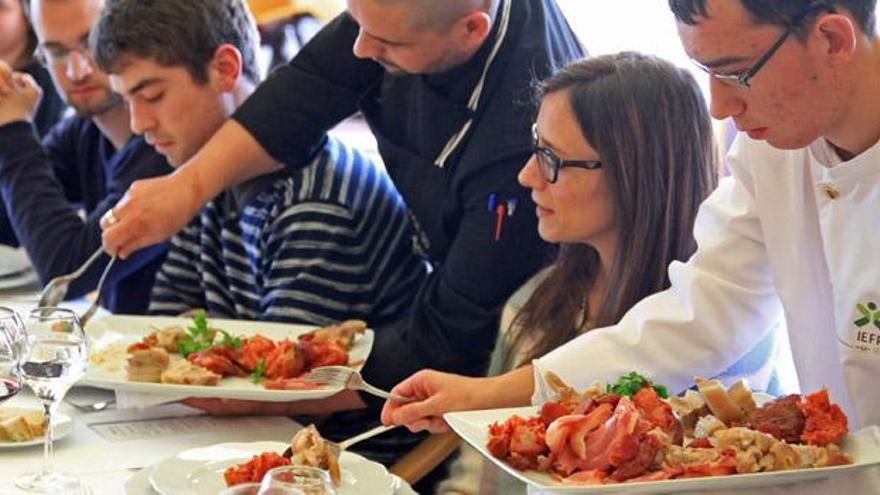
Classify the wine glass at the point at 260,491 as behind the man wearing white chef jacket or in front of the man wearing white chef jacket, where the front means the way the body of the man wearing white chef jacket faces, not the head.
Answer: in front

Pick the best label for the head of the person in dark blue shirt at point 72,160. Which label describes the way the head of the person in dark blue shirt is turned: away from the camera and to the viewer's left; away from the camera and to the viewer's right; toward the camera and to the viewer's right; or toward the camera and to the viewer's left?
toward the camera and to the viewer's right

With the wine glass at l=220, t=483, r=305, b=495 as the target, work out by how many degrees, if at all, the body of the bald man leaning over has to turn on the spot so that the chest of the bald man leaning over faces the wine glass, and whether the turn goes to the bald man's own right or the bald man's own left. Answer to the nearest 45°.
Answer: approximately 45° to the bald man's own left

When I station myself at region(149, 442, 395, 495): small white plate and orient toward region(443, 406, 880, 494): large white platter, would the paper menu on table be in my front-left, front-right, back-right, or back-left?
back-left

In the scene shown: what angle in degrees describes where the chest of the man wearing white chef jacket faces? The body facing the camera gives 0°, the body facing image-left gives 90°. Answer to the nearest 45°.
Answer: approximately 45°

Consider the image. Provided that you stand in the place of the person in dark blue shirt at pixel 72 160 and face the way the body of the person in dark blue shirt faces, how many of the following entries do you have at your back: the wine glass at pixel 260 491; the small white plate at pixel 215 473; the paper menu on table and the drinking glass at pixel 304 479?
0

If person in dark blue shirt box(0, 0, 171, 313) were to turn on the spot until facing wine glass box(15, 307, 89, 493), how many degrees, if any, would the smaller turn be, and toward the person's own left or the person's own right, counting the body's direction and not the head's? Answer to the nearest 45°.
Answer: approximately 45° to the person's own left

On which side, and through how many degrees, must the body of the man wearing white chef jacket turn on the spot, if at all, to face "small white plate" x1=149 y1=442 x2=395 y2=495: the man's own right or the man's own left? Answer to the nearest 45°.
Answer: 0° — they already face it

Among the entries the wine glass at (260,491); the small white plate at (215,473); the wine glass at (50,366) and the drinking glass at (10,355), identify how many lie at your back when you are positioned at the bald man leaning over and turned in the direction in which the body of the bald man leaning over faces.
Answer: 0

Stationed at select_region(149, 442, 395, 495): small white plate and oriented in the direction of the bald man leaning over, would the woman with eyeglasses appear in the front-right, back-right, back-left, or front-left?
front-right

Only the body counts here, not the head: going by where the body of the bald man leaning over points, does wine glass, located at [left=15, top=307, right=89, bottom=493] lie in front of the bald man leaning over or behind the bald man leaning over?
in front

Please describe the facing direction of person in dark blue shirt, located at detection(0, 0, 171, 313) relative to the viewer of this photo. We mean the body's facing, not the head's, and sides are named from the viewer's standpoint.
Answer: facing the viewer and to the left of the viewer

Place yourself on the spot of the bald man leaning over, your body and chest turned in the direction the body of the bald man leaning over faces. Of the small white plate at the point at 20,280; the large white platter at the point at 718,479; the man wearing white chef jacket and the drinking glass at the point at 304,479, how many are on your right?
1

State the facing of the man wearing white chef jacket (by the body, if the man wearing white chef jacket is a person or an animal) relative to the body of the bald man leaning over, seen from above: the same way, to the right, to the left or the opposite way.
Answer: the same way

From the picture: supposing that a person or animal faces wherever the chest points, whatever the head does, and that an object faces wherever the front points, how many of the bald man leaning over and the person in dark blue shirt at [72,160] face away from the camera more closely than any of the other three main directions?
0
